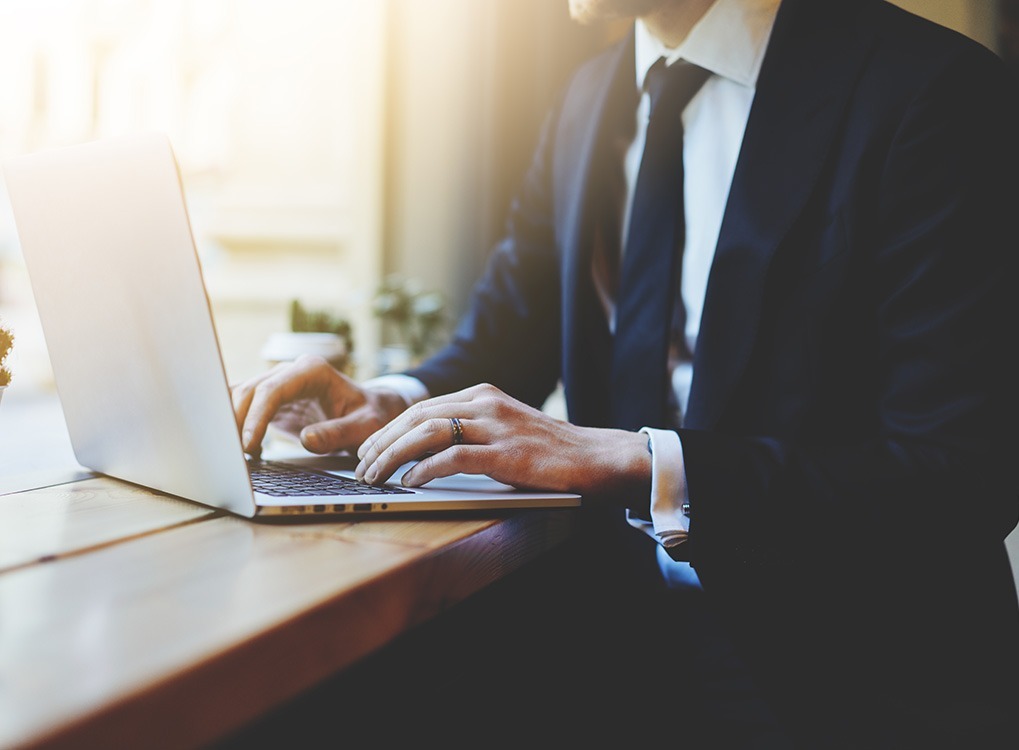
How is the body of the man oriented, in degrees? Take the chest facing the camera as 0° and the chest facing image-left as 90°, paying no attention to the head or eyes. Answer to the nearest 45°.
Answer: approximately 45°

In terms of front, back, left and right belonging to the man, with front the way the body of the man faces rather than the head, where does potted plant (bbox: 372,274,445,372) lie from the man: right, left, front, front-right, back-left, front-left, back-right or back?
right

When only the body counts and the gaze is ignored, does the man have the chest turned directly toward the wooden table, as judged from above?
yes

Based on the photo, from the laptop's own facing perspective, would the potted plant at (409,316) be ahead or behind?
ahead

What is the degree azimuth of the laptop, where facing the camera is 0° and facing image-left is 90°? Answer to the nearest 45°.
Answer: approximately 225°
